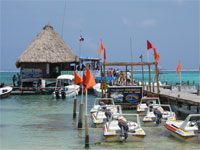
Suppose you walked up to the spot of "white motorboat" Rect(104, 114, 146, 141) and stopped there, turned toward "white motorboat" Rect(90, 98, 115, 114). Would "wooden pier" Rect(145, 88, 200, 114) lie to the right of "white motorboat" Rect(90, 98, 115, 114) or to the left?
right

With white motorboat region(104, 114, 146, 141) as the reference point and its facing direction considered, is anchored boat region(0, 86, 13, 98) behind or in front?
in front

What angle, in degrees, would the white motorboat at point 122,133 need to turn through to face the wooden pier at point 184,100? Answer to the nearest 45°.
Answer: approximately 45° to its right

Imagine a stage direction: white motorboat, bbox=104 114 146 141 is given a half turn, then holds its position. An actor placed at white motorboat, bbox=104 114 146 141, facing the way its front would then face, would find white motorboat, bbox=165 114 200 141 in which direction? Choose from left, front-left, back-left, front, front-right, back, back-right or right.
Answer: left

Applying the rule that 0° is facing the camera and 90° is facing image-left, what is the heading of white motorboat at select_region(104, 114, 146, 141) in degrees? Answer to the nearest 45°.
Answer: approximately 180°

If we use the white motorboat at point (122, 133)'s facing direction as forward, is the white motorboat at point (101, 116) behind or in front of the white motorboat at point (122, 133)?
in front

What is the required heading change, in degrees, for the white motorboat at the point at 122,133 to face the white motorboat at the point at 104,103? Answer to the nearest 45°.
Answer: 0° — it already faces it
